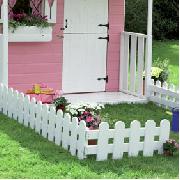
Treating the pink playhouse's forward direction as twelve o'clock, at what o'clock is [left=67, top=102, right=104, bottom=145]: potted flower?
The potted flower is roughly at 12 o'clock from the pink playhouse.

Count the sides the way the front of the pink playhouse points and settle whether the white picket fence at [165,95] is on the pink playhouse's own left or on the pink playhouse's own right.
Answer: on the pink playhouse's own left

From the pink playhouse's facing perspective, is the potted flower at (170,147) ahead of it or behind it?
ahead

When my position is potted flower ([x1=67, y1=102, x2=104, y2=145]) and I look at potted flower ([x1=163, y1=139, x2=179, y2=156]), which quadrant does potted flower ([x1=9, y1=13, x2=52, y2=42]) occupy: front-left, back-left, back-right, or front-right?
back-left

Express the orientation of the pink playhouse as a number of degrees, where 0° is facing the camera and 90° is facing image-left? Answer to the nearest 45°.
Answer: approximately 0°

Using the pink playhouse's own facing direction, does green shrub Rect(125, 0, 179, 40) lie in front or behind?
behind

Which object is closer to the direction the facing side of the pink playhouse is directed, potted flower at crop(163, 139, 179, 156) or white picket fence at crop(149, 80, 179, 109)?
the potted flower
